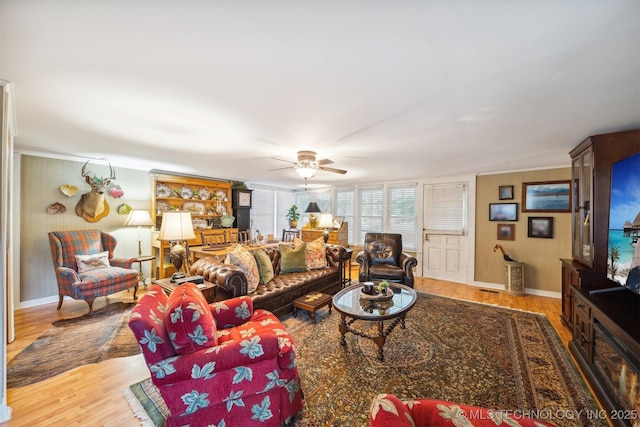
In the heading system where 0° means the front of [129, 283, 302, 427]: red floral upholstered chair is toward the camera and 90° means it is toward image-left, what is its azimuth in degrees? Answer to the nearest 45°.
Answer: approximately 270°

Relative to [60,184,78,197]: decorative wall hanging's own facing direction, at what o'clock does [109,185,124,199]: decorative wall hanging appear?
[109,185,124,199]: decorative wall hanging is roughly at 9 o'clock from [60,184,78,197]: decorative wall hanging.

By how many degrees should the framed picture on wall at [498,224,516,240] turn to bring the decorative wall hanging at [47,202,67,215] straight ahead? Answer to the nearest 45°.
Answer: approximately 45° to its right

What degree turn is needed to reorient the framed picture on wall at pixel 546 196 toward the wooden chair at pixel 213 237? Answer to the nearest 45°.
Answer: approximately 45° to its right

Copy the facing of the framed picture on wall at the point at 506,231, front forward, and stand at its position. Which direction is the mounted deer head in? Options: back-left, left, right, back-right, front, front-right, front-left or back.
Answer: front-right

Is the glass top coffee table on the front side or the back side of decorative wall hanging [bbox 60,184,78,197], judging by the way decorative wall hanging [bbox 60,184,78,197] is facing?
on the front side

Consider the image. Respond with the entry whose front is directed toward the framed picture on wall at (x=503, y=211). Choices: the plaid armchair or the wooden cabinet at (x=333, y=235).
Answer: the plaid armchair

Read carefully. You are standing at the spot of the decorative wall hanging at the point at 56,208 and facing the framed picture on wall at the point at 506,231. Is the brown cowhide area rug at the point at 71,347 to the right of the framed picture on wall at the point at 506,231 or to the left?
right

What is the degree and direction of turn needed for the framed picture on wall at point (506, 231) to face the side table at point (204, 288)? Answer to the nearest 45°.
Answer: approximately 45° to its right

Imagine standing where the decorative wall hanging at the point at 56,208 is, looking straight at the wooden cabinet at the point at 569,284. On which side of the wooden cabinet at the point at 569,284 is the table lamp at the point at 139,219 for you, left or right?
left

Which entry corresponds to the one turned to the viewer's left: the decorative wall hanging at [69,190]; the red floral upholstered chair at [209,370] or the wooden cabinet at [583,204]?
the wooden cabinet

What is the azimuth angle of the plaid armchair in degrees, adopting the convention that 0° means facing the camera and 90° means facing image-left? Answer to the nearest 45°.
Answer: approximately 315°
